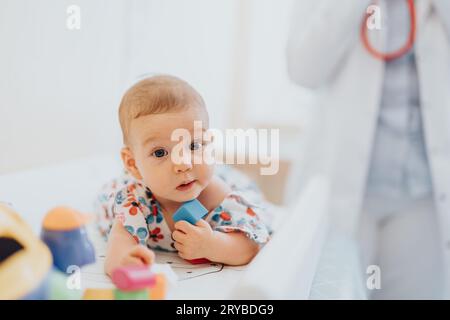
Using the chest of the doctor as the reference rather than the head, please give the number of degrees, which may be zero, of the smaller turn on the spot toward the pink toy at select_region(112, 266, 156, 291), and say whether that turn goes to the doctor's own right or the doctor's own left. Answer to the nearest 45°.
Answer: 0° — they already face it

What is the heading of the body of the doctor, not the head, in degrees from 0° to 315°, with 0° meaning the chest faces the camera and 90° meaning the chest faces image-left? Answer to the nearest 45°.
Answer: approximately 0°

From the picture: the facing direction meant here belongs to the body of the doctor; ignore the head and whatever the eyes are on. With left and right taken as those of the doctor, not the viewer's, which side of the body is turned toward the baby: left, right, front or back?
front

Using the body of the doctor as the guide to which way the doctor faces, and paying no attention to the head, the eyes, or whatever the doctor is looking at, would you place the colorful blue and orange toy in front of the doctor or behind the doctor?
in front

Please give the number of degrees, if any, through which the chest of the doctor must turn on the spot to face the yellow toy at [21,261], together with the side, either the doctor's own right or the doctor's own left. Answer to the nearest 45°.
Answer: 0° — they already face it

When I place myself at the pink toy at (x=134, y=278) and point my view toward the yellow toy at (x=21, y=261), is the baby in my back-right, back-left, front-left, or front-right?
back-right
